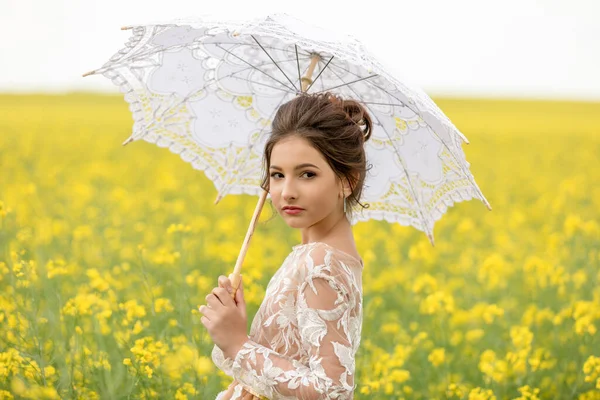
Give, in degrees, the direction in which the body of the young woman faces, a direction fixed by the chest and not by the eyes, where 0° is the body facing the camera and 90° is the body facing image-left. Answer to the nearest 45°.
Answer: approximately 90°
